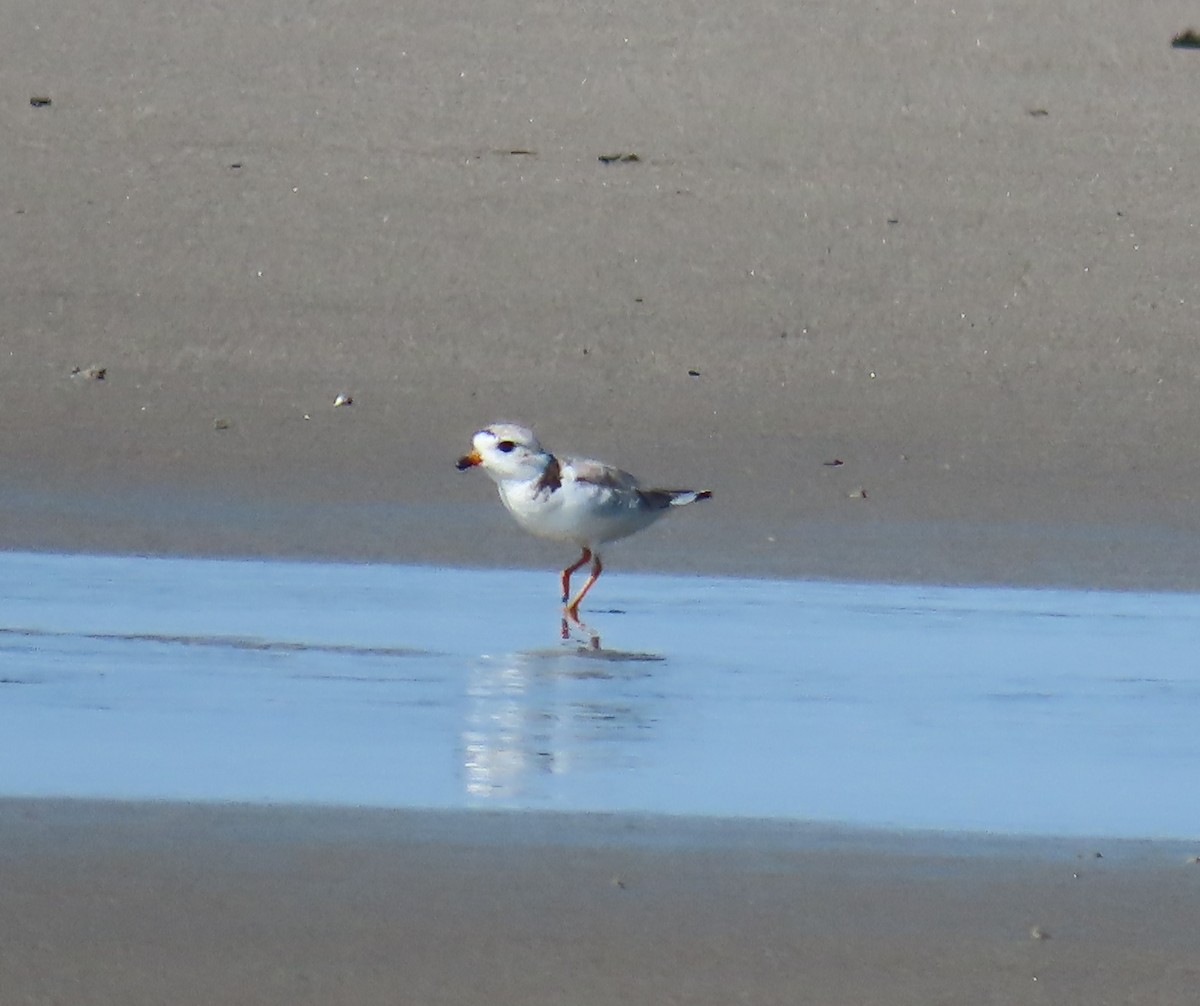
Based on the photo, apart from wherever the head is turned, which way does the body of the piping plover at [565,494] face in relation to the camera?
to the viewer's left
